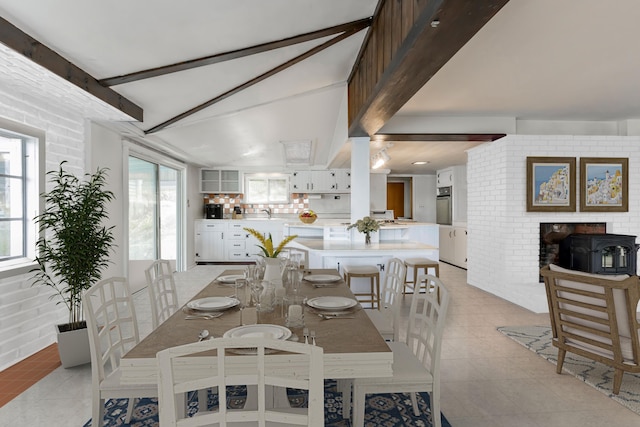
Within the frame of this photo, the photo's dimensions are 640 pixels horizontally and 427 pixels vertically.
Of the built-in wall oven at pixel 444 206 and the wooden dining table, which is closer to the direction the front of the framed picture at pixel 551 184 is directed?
the wooden dining table

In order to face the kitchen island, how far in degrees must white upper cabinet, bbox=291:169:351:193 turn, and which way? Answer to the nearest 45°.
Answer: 0° — it already faces it

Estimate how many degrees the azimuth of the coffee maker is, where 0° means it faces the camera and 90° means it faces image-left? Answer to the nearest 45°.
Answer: approximately 0°

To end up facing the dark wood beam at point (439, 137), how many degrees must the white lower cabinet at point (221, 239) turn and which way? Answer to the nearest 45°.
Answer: approximately 45° to its left

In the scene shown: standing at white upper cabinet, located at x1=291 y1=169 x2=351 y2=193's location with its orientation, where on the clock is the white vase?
The white vase is roughly at 12 o'clock from the white upper cabinet.

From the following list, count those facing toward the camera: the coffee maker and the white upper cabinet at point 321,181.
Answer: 2

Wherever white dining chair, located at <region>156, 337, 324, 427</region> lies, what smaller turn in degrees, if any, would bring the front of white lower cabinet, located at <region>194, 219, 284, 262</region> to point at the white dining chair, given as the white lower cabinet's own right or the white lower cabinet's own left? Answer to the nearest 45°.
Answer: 0° — it already faces it

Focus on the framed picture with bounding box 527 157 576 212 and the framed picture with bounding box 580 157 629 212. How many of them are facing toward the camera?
2

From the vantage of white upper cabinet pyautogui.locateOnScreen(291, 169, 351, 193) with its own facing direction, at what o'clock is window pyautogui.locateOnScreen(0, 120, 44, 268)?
The window is roughly at 1 o'clock from the white upper cabinet.

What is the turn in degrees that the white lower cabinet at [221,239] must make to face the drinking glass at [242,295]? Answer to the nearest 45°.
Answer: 0° — it already faces it
